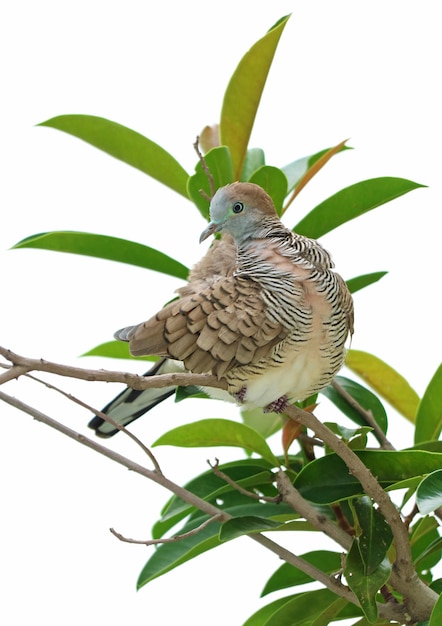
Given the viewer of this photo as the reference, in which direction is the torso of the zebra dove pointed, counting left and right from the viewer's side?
facing the viewer and to the right of the viewer

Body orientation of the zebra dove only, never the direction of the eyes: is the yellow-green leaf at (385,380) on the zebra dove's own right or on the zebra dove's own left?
on the zebra dove's own left
